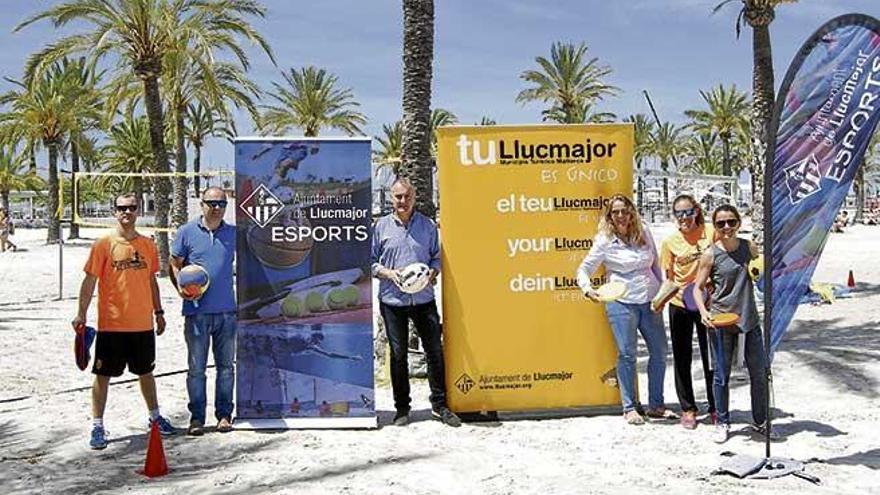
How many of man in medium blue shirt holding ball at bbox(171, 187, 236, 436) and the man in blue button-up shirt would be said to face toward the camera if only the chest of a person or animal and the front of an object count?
2

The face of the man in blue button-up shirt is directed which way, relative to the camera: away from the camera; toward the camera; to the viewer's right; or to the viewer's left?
toward the camera

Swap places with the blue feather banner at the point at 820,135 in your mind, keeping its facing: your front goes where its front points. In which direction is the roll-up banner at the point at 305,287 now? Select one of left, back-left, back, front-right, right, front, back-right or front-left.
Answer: right

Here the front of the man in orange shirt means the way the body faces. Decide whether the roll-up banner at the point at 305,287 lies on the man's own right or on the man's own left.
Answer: on the man's own left

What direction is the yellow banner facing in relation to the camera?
toward the camera

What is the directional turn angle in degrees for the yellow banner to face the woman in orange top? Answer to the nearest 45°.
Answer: approximately 90° to its left

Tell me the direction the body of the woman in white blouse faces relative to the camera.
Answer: toward the camera

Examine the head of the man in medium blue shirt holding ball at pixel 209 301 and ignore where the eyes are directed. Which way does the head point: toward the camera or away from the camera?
toward the camera

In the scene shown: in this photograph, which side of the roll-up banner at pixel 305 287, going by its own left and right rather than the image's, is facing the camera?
front

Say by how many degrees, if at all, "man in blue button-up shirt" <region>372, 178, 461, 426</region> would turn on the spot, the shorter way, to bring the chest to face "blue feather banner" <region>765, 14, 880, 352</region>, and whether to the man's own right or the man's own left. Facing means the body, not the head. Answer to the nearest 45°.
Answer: approximately 45° to the man's own left

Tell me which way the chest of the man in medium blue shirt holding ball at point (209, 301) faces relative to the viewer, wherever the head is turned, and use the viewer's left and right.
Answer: facing the viewer

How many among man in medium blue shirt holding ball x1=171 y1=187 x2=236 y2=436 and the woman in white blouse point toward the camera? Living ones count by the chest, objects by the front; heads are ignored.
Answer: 2

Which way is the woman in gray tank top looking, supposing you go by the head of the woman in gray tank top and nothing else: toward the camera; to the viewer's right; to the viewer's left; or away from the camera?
toward the camera

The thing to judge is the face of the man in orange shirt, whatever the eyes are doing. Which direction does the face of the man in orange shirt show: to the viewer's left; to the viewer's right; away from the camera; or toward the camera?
toward the camera

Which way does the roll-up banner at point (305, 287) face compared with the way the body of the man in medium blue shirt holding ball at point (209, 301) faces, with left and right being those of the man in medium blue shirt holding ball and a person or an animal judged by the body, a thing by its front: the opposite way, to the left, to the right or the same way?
the same way

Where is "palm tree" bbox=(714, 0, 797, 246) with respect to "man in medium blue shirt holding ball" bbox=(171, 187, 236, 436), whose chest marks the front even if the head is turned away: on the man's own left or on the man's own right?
on the man's own left
